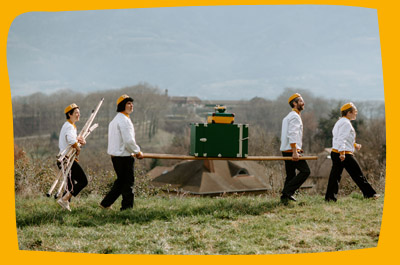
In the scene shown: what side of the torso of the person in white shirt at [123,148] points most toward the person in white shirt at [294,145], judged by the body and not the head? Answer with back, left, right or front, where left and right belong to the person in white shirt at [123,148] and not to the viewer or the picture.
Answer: front

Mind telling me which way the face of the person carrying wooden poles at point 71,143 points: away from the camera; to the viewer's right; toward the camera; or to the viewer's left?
to the viewer's right

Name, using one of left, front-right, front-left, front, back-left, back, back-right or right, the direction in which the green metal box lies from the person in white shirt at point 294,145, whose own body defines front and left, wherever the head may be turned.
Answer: back-right

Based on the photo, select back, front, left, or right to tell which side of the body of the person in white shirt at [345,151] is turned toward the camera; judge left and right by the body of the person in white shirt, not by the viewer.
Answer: right

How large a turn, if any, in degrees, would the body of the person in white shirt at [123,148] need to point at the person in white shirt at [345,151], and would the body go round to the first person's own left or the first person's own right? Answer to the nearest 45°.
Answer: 0° — they already face them

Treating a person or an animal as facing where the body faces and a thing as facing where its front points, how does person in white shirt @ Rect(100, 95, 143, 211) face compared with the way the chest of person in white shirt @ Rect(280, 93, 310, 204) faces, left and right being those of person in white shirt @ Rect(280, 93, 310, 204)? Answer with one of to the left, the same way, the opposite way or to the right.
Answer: the same way

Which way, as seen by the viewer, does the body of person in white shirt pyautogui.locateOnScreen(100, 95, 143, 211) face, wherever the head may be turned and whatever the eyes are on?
to the viewer's right

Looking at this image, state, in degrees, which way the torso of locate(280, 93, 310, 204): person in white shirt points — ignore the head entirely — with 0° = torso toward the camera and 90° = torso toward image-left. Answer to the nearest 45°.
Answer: approximately 270°

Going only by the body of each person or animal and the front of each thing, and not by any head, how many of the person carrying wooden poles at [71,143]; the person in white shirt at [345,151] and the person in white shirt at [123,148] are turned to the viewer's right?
3

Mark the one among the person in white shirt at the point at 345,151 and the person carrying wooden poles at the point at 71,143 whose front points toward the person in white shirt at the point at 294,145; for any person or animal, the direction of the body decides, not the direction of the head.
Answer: the person carrying wooden poles

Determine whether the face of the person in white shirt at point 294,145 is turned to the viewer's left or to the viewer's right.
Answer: to the viewer's right
